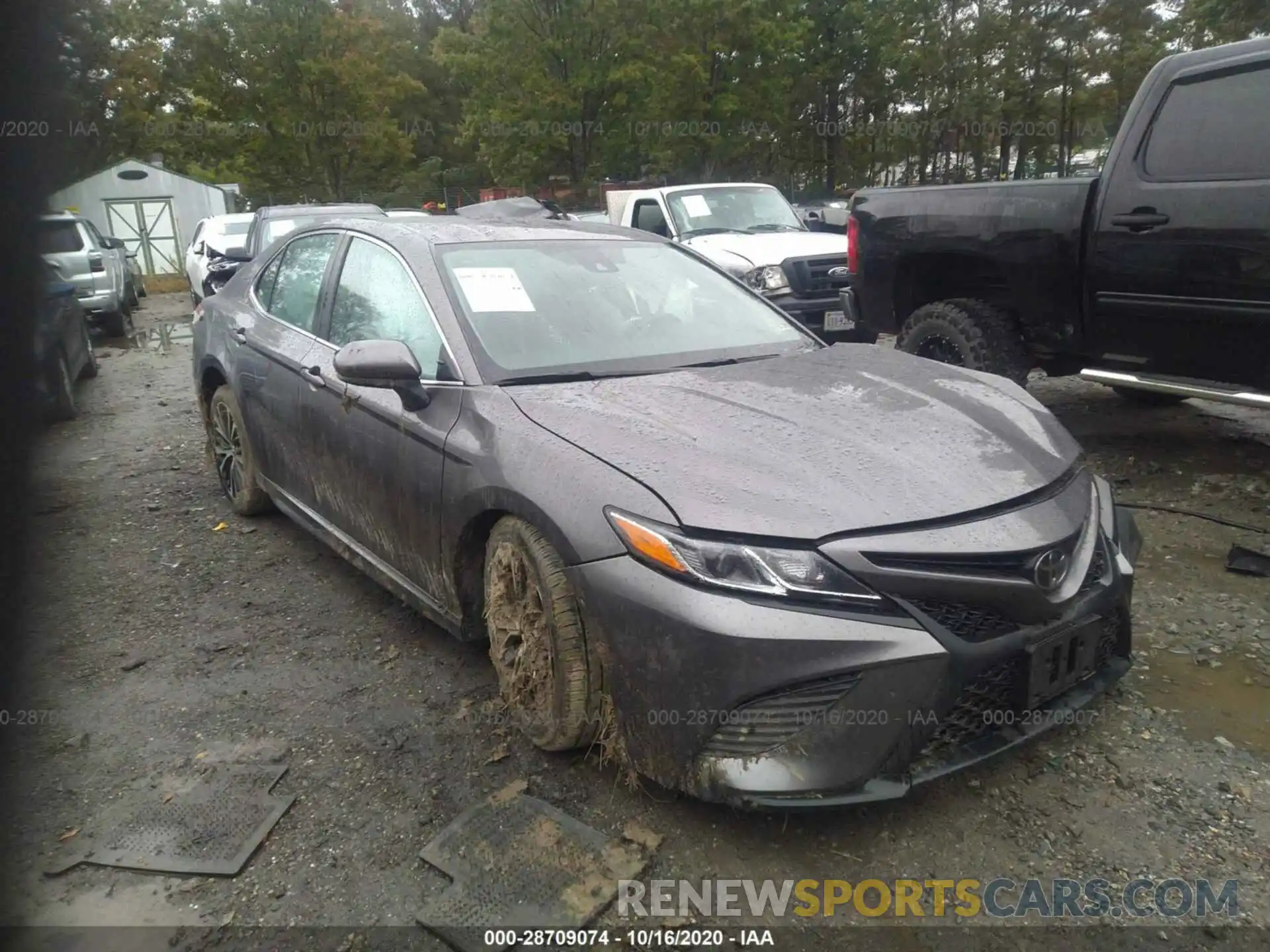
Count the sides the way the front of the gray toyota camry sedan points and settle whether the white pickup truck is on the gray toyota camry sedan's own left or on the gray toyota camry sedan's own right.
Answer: on the gray toyota camry sedan's own left

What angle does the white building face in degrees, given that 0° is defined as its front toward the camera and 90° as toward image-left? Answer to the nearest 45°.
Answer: approximately 0°

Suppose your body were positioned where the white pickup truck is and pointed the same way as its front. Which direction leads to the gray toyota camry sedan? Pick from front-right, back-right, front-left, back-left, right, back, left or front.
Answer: front-right

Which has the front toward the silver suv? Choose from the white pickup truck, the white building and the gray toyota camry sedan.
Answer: the white building

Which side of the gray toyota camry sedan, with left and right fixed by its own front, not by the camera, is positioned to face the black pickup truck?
left

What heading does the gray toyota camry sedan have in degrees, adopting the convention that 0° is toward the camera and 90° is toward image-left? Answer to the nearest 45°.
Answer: approximately 315°
